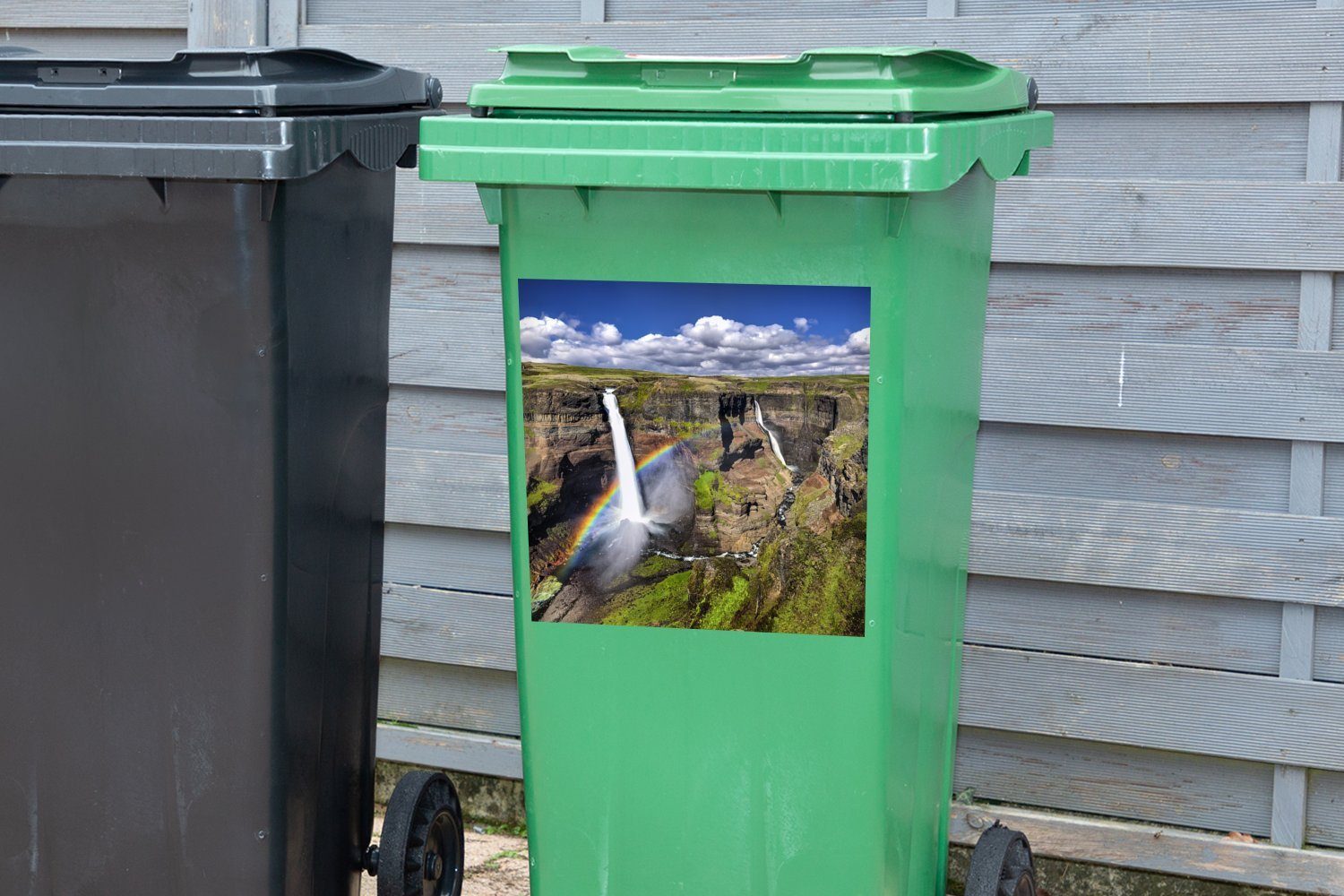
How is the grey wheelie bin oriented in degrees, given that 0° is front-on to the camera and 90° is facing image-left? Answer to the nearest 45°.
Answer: approximately 0°

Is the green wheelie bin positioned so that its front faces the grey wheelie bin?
no

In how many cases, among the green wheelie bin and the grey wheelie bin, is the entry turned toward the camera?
2

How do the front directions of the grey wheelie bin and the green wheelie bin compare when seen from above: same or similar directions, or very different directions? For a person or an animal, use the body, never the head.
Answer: same or similar directions

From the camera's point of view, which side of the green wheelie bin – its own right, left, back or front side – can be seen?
front

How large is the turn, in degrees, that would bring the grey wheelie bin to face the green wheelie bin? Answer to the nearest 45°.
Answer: approximately 45° to its left
